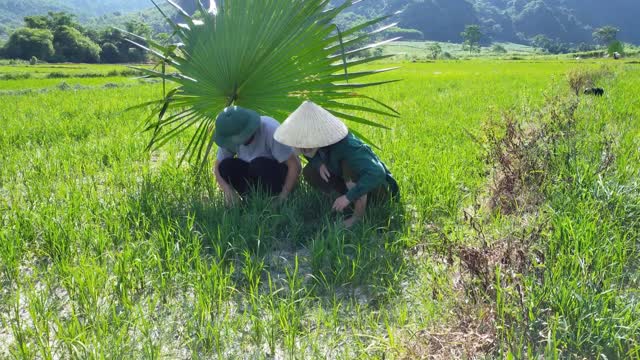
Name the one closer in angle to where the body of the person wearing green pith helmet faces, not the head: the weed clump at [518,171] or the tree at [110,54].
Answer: the weed clump

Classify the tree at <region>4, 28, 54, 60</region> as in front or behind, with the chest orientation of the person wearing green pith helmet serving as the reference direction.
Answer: behind

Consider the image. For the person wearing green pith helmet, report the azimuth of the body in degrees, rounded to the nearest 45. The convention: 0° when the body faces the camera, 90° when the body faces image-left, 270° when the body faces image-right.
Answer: approximately 0°

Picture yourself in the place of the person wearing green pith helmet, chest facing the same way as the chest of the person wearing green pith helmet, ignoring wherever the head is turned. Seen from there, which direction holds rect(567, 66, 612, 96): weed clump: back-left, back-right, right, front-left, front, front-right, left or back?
back-left

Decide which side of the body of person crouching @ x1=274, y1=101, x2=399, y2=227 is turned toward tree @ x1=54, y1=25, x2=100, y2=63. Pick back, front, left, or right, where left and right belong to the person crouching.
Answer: right

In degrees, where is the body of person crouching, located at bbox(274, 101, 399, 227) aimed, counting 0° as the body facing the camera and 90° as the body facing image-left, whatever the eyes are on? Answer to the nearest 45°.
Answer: approximately 45°

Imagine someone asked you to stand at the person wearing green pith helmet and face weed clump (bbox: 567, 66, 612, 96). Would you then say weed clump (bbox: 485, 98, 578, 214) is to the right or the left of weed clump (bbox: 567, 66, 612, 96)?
right

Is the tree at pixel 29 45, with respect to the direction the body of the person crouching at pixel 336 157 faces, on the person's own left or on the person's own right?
on the person's own right

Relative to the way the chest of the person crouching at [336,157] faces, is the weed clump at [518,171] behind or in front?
behind

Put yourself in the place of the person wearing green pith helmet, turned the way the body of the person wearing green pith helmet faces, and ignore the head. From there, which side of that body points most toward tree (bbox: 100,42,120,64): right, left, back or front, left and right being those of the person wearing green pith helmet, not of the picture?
back

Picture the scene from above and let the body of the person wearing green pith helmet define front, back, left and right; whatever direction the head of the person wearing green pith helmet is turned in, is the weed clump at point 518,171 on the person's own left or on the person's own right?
on the person's own left
